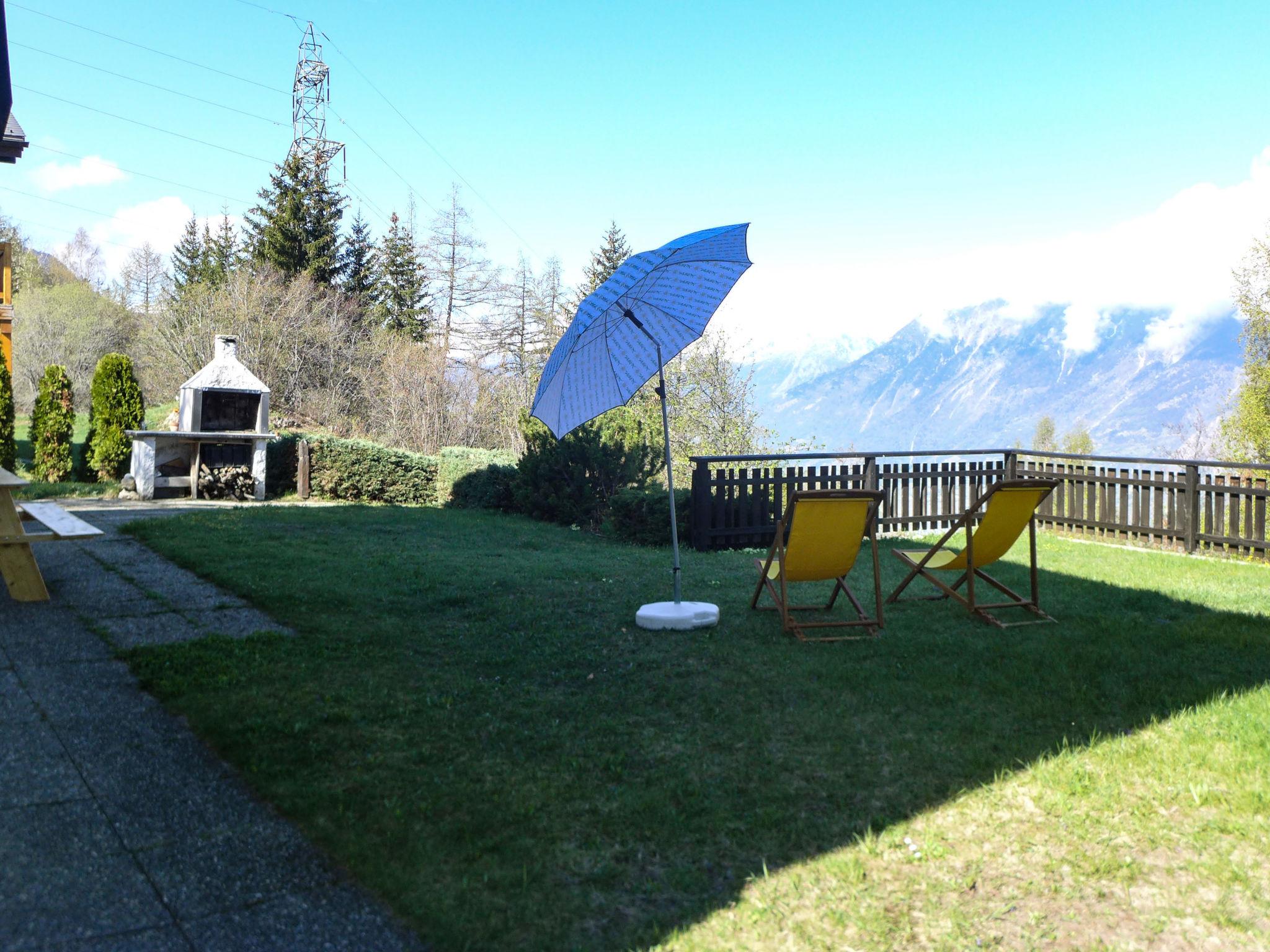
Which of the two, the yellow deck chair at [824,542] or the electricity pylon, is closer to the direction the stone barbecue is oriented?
the yellow deck chair

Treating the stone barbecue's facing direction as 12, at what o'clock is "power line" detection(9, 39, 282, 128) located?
The power line is roughly at 6 o'clock from the stone barbecue.

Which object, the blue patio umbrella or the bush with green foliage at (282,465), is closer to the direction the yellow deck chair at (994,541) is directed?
the bush with green foliage

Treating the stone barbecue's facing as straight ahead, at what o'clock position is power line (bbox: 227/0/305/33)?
The power line is roughly at 6 o'clock from the stone barbecue.

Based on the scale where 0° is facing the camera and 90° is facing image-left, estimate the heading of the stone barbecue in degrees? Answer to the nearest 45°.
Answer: approximately 0°

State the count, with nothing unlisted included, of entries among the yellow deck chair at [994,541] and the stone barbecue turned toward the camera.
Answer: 1

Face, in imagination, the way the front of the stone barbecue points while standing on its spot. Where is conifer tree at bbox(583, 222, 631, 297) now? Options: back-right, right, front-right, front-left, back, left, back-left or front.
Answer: back-left

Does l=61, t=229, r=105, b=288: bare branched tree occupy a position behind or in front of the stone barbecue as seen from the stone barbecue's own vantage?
behind

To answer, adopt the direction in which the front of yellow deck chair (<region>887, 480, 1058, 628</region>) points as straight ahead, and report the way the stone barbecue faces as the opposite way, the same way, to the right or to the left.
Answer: the opposite way

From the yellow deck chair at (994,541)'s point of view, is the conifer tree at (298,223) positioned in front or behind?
in front

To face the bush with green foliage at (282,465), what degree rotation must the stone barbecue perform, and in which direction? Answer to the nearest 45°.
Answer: approximately 135° to its left

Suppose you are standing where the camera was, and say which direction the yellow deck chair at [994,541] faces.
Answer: facing away from the viewer and to the left of the viewer

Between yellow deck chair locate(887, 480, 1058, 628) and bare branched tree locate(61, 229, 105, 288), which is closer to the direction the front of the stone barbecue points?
the yellow deck chair

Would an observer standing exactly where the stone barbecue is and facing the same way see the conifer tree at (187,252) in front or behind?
behind

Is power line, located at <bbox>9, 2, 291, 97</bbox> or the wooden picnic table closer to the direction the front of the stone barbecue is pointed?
the wooden picnic table

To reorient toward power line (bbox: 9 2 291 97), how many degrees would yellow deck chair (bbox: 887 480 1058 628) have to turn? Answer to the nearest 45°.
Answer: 0° — it already faces it

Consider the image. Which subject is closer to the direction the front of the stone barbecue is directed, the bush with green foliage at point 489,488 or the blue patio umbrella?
the blue patio umbrella

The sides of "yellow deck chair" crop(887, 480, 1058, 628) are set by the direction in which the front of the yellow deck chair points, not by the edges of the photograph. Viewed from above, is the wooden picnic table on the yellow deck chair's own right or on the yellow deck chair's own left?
on the yellow deck chair's own left
